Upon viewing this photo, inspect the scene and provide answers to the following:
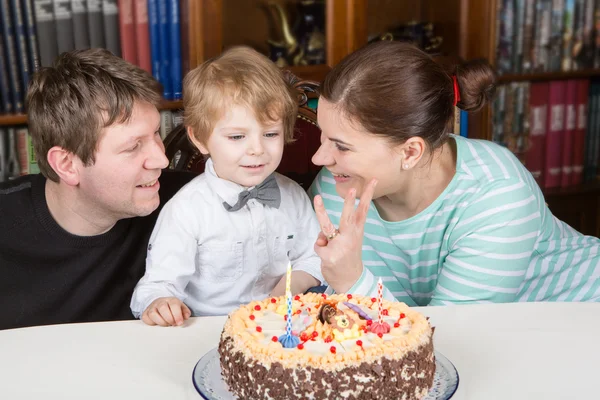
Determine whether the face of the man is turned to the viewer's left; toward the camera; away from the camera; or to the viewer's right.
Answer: to the viewer's right

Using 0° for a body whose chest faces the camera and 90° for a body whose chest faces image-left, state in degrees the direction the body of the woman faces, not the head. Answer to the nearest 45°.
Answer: approximately 45°

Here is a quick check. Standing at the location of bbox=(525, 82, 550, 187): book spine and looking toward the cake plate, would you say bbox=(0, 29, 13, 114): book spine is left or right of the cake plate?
right

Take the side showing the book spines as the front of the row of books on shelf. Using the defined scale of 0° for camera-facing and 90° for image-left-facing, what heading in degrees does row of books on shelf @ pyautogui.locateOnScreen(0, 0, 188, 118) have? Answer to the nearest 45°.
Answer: approximately 0°

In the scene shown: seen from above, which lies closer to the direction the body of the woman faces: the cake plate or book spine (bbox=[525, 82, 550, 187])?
the cake plate

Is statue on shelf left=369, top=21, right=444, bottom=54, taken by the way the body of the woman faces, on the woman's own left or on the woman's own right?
on the woman's own right

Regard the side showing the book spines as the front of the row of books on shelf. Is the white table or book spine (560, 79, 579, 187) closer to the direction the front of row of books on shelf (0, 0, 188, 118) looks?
the white table

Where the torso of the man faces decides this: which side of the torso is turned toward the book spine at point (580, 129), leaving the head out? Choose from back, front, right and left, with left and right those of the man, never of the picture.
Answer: left

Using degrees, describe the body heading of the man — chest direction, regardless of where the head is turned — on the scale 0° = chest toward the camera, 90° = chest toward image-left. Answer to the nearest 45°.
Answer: approximately 315°
